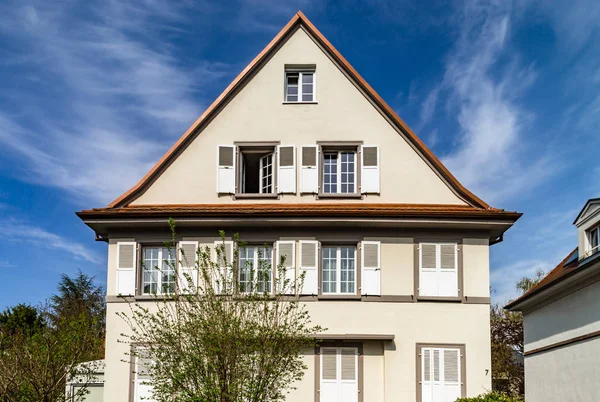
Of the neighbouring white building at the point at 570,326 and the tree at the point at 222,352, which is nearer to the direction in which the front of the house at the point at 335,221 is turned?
the tree

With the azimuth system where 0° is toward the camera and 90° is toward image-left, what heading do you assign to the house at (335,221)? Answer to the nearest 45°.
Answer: approximately 0°

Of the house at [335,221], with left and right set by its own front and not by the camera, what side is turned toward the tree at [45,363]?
right

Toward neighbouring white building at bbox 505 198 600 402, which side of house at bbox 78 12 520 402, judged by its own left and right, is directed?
left
